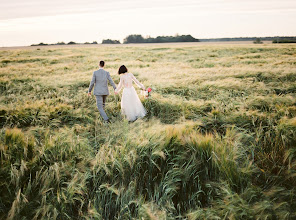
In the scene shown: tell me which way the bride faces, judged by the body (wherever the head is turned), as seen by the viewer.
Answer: away from the camera

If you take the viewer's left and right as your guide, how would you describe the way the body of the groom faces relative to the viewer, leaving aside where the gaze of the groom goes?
facing away from the viewer

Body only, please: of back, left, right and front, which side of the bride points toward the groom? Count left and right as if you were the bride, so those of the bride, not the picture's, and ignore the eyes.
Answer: left

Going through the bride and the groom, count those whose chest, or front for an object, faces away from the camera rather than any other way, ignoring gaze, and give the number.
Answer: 2

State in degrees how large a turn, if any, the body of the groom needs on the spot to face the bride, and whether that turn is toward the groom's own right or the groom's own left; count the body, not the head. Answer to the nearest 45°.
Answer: approximately 90° to the groom's own right
